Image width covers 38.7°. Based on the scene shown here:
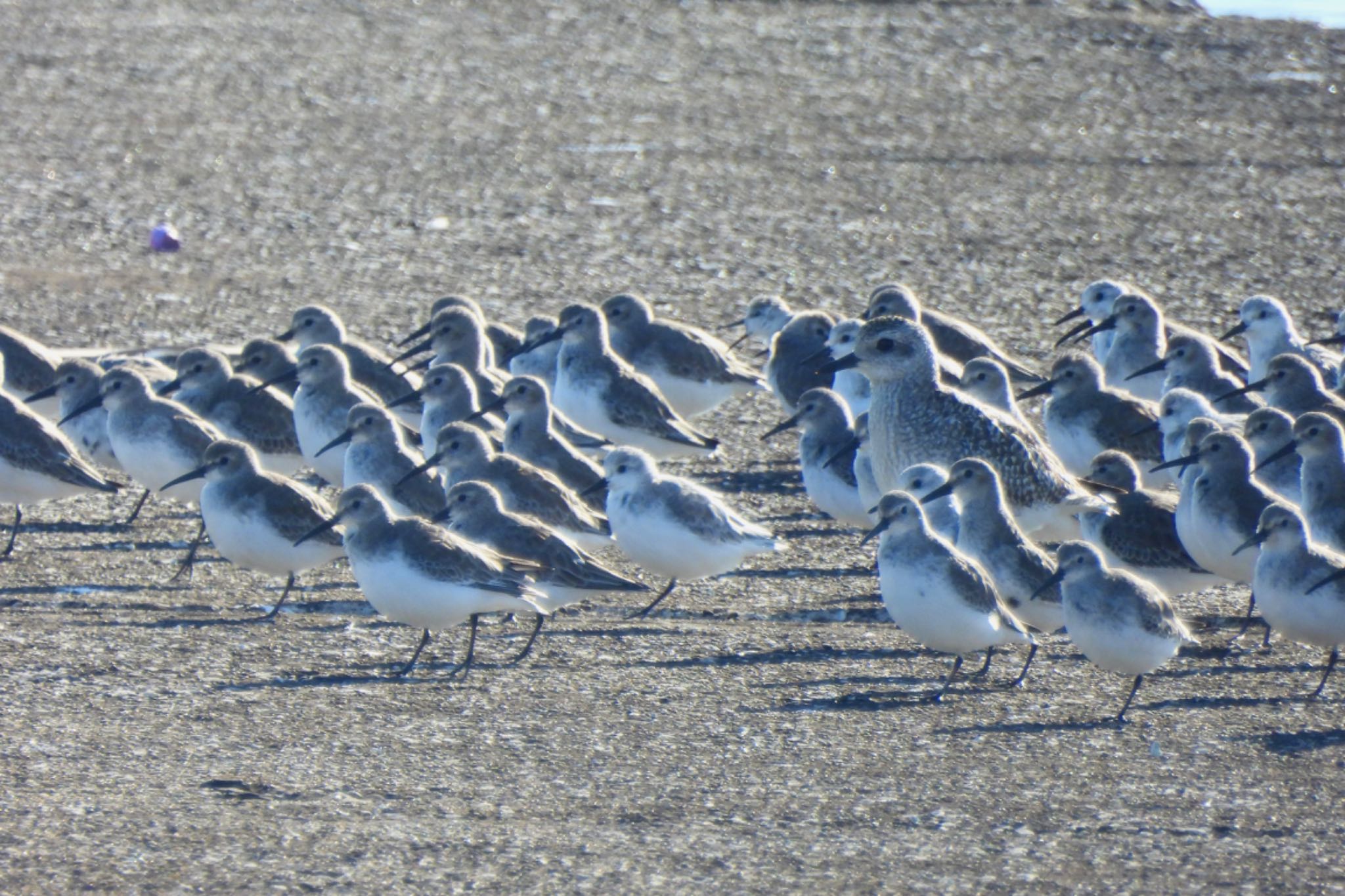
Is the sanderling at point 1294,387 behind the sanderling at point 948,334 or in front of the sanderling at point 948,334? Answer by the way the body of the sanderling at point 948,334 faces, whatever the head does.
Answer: behind

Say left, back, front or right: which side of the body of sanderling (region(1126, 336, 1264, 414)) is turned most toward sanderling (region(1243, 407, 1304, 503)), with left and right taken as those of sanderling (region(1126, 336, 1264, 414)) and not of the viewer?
left

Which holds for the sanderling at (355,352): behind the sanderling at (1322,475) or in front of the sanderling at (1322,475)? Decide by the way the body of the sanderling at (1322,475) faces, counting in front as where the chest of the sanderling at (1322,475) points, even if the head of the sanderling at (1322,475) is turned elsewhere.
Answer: in front

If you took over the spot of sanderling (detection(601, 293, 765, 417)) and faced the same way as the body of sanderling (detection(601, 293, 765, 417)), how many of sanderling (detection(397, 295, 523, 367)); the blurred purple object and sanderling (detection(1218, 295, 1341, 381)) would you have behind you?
1

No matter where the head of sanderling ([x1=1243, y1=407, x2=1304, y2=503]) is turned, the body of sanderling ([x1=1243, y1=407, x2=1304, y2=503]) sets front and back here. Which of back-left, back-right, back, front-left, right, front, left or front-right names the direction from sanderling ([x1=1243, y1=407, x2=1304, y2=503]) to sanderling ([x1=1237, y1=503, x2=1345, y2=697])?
left

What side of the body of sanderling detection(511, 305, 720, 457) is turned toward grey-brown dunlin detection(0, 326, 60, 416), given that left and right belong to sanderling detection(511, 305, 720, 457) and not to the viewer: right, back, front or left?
front

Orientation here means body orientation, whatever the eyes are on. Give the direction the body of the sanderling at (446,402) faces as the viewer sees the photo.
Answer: to the viewer's left

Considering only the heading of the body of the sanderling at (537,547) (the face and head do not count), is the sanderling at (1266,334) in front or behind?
behind

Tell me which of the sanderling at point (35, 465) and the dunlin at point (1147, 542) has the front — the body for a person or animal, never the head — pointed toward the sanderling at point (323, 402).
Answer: the dunlin at point (1147, 542)

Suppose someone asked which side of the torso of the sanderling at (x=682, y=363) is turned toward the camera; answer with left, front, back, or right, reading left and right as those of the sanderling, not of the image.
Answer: left

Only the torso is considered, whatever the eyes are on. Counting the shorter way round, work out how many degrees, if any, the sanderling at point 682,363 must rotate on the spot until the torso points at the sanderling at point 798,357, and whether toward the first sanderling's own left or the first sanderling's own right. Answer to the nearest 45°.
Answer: approximately 180°

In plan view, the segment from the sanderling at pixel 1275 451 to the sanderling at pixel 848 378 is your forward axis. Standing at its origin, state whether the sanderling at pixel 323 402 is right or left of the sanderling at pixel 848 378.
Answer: left

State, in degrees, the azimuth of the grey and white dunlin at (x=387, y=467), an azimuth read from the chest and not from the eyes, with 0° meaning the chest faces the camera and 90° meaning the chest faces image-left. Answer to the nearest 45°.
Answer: approximately 90°

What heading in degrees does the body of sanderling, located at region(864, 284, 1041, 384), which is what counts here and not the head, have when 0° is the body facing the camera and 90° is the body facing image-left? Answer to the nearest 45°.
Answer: approximately 90°

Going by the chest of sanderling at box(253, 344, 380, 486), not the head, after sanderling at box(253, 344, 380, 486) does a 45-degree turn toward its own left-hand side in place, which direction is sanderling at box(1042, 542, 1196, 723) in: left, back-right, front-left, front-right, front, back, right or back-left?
left

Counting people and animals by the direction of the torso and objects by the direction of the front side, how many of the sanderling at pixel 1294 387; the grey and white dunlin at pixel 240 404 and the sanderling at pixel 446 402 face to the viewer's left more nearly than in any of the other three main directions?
3

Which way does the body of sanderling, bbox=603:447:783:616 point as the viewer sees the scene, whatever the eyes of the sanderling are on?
to the viewer's left

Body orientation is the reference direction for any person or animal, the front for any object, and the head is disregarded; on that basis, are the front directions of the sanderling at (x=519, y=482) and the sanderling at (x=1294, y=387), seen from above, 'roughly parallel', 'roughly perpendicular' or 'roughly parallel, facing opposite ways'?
roughly parallel

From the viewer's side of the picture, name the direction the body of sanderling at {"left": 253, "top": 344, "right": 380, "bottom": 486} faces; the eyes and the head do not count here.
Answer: to the viewer's left

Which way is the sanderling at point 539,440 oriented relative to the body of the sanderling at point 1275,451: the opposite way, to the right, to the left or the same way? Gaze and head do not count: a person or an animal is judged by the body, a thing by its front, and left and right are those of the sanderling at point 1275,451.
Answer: the same way

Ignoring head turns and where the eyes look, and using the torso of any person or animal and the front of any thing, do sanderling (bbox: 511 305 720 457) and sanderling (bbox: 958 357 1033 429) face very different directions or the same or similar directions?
same or similar directions

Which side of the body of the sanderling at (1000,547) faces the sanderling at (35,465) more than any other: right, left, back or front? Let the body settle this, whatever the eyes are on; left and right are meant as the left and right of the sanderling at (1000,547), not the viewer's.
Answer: front

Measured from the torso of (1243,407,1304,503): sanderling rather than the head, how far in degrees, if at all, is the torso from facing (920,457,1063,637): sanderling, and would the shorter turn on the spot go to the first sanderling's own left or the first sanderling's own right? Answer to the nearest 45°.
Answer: approximately 45° to the first sanderling's own left

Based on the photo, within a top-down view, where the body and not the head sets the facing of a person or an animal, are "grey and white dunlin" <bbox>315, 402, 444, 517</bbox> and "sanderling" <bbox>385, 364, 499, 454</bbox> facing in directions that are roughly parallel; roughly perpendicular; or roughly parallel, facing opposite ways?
roughly parallel
